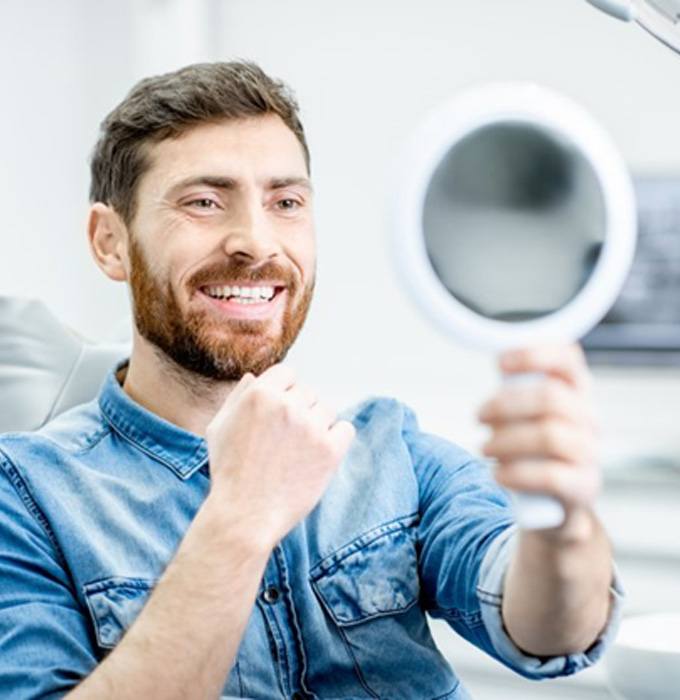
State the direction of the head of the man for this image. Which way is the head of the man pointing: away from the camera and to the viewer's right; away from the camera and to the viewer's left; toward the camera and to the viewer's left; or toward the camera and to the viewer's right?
toward the camera and to the viewer's right

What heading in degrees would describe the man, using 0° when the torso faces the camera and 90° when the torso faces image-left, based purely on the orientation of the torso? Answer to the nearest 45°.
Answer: approximately 315°
